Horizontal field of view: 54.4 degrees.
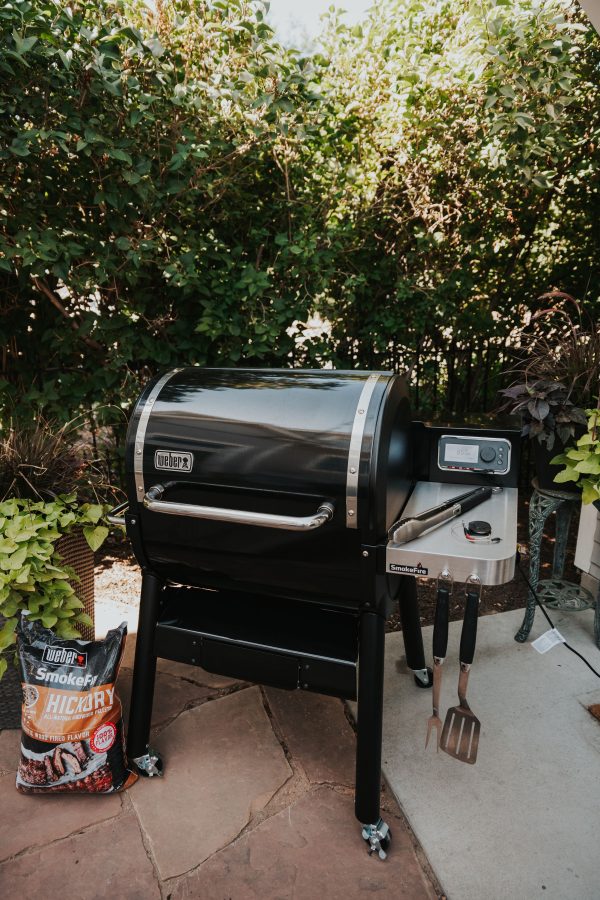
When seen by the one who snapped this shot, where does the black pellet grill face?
facing the viewer and to the left of the viewer

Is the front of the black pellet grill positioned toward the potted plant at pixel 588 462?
no

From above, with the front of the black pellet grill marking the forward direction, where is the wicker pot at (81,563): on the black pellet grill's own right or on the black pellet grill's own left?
on the black pellet grill's own right

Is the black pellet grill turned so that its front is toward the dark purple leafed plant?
no

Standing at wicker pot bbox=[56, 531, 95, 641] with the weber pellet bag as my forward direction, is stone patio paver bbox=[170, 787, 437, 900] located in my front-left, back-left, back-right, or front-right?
front-left
